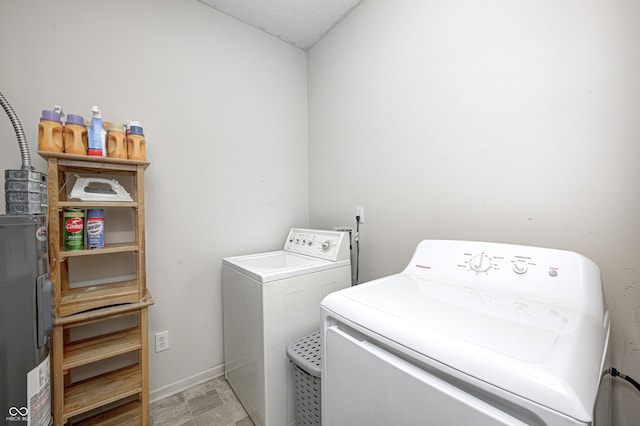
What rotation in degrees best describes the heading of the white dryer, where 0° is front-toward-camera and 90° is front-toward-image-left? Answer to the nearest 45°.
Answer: approximately 45°

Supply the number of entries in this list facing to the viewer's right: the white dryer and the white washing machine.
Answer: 0

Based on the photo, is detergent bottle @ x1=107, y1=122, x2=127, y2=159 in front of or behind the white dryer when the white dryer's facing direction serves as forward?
in front

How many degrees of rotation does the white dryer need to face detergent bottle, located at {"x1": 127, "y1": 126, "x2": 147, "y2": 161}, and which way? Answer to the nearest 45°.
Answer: approximately 45° to its right

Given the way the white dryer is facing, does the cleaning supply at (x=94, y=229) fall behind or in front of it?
in front

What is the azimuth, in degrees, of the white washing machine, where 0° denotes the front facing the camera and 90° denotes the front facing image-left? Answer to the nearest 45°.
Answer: approximately 45°
